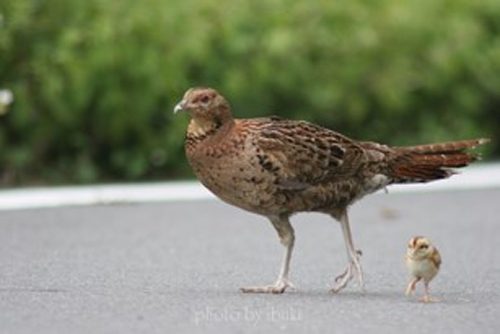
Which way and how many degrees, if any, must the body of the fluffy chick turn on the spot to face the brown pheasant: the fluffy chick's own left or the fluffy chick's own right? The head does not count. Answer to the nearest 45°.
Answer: approximately 45° to the fluffy chick's own right

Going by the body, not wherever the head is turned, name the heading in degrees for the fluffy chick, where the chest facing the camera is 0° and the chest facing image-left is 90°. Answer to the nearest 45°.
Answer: approximately 45°

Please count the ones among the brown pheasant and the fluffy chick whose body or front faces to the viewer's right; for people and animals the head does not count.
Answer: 0

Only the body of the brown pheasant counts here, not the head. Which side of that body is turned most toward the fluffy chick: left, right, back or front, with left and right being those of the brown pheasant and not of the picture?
back

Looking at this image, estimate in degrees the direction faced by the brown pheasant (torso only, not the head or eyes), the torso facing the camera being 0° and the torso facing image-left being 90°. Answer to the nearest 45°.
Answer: approximately 90°
